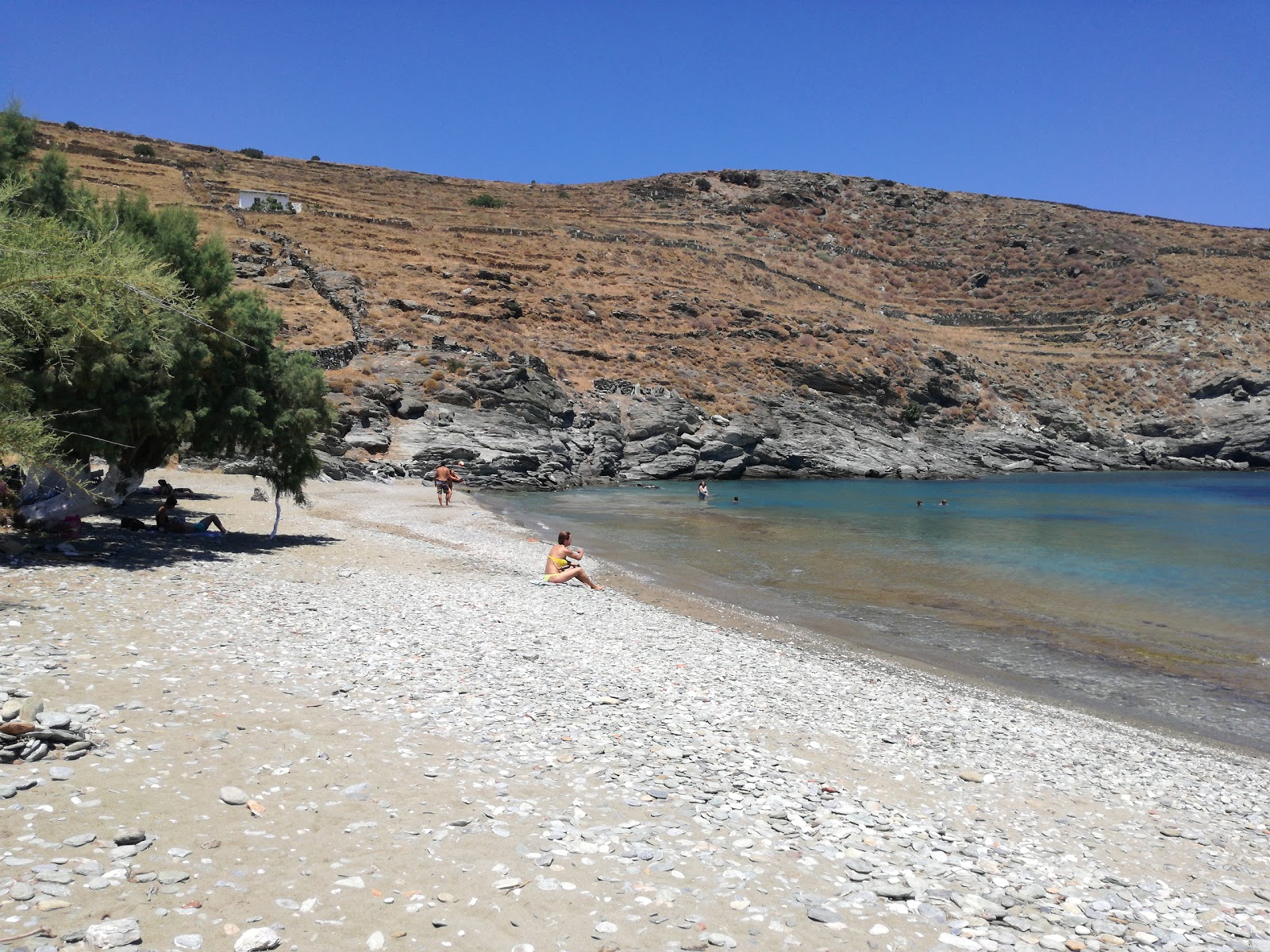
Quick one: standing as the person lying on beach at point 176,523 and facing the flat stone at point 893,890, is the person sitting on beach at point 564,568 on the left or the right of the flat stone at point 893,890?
left

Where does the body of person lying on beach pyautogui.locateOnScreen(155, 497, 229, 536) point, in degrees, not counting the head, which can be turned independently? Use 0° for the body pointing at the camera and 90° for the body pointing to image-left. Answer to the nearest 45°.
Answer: approximately 270°

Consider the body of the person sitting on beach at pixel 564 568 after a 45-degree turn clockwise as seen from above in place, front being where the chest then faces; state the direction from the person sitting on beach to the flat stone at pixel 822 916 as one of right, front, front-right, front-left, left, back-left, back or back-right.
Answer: front-right

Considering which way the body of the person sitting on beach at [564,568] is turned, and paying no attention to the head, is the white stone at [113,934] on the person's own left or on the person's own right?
on the person's own right

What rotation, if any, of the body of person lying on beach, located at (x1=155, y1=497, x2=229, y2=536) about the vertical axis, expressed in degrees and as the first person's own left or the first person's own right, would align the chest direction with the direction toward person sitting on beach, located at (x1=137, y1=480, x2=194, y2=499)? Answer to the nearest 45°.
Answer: approximately 90° to the first person's own left

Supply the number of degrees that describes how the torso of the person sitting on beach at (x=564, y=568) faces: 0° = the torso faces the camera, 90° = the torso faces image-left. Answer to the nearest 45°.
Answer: approximately 270°

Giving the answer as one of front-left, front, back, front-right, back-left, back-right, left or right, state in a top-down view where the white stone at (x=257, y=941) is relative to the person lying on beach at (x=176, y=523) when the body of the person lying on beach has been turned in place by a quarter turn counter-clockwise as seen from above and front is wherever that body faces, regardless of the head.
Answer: back

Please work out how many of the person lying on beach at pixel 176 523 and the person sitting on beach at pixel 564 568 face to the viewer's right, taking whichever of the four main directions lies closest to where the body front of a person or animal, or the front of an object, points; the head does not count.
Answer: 2

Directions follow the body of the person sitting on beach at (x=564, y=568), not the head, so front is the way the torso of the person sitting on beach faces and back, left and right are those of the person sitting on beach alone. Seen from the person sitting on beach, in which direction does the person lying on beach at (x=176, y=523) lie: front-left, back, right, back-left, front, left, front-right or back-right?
back

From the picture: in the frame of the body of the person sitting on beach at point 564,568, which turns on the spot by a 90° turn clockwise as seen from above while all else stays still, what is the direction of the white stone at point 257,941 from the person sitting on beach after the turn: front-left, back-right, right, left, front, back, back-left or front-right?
front

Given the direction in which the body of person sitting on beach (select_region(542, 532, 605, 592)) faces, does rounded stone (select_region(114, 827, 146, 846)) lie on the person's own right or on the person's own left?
on the person's own right
